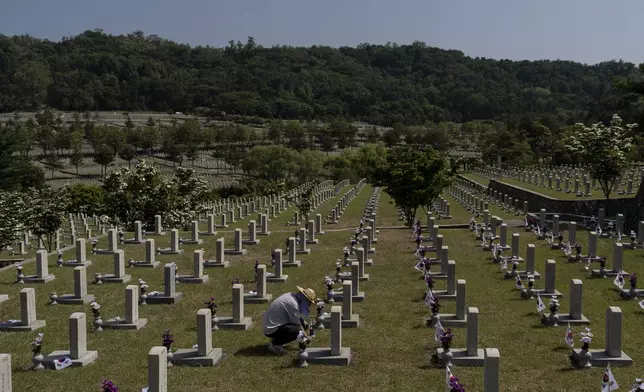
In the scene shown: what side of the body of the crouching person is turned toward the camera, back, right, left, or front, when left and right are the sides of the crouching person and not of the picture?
right

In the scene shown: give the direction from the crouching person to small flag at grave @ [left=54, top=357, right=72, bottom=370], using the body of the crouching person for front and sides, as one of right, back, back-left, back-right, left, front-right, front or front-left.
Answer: back

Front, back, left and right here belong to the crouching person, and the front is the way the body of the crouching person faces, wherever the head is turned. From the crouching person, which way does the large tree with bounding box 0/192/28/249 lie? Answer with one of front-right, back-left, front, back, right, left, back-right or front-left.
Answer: back-left

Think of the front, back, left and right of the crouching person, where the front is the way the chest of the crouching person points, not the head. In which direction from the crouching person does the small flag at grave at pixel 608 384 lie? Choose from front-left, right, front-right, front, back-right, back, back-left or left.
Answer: front-right

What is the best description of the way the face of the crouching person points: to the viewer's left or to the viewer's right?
to the viewer's right

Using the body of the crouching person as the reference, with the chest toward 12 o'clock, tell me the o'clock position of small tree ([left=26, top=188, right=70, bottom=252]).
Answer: The small tree is roughly at 8 o'clock from the crouching person.

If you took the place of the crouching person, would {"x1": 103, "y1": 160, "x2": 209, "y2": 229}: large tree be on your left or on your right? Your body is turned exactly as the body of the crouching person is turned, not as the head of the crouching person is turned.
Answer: on your left

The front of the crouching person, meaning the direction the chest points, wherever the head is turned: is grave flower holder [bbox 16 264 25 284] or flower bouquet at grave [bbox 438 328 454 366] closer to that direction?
the flower bouquet at grave

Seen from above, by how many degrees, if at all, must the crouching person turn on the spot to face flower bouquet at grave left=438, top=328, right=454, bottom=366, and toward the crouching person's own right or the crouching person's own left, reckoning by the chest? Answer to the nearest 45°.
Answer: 0° — they already face it

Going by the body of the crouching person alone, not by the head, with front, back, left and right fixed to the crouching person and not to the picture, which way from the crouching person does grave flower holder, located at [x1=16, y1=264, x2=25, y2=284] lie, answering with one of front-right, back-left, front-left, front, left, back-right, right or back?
back-left

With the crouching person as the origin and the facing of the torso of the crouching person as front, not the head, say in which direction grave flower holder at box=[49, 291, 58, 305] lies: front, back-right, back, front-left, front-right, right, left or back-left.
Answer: back-left

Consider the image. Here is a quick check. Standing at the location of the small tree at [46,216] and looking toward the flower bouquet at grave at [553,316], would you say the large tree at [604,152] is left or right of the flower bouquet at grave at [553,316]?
left
